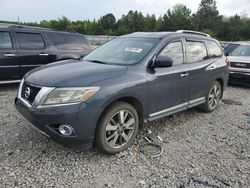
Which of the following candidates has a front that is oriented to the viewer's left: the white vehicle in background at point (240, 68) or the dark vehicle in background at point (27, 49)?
the dark vehicle in background at point (27, 49)

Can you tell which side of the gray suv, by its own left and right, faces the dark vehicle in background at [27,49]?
right

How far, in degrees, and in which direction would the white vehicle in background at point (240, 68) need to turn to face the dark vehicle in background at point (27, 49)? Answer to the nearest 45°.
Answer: approximately 45° to its right

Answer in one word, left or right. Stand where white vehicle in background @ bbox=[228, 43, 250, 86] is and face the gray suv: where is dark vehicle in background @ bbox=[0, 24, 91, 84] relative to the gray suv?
right

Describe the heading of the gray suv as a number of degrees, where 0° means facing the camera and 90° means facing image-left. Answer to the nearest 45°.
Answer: approximately 45°

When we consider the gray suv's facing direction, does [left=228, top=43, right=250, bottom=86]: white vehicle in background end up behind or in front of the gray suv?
behind

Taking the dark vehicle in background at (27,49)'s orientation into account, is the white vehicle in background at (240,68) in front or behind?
behind

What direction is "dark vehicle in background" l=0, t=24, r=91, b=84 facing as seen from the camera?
to the viewer's left

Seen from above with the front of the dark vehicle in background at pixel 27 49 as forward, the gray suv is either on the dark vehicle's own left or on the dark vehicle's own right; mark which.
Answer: on the dark vehicle's own left

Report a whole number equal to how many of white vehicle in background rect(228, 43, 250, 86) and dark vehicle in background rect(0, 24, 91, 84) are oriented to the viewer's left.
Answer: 1
